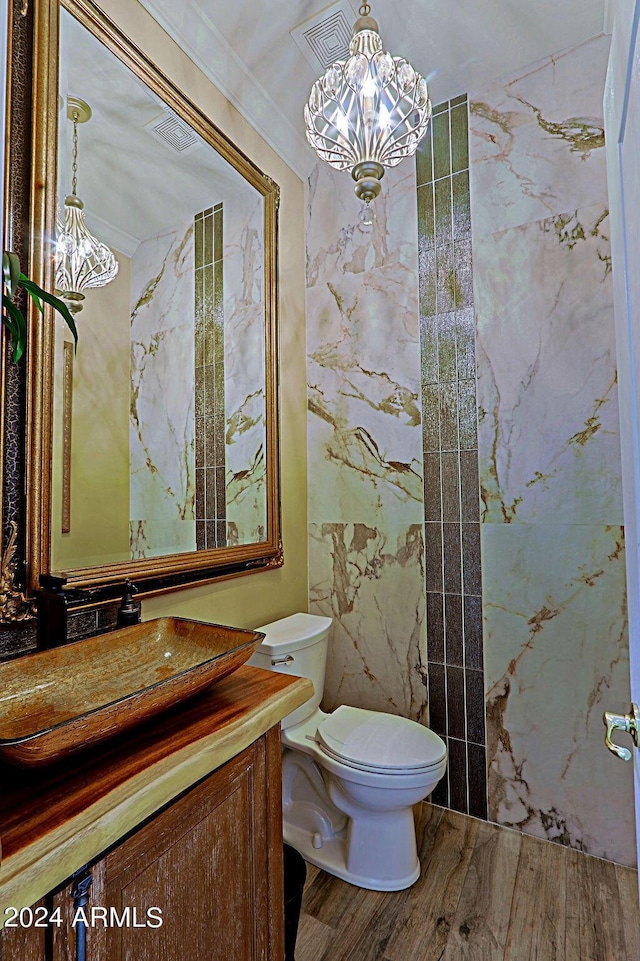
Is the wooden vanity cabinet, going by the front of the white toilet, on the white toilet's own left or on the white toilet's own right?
on the white toilet's own right

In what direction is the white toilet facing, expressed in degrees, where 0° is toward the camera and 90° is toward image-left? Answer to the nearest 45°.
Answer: approximately 315°

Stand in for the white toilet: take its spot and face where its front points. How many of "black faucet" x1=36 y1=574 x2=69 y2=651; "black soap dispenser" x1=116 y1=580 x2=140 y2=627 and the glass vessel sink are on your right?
3

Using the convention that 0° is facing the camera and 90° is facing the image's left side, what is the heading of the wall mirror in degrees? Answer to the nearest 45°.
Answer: approximately 315°

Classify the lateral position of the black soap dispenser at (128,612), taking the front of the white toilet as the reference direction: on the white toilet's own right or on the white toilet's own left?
on the white toilet's own right
